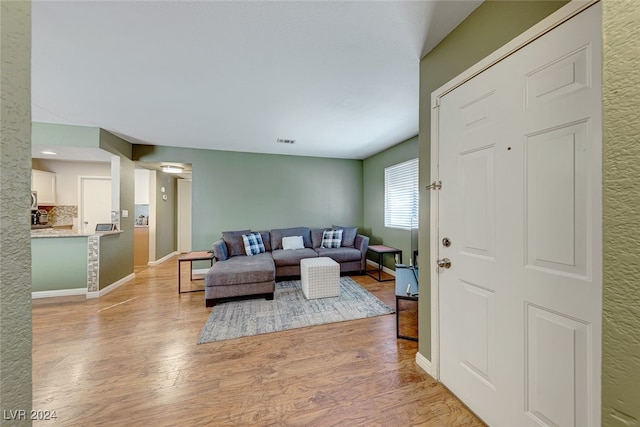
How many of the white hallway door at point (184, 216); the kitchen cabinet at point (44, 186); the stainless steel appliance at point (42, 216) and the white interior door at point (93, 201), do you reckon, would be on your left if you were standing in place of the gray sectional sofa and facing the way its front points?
0

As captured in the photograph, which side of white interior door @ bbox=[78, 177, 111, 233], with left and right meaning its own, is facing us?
front

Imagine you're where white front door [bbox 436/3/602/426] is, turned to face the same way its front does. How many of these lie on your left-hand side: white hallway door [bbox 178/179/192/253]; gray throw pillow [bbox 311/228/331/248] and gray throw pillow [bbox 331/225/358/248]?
0

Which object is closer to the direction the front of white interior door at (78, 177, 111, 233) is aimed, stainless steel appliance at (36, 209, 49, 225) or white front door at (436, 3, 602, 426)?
the white front door

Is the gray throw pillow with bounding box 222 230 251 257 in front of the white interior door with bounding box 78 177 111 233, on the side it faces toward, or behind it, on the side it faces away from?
in front

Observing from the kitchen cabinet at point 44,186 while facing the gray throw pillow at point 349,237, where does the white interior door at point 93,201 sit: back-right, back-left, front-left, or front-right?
front-left

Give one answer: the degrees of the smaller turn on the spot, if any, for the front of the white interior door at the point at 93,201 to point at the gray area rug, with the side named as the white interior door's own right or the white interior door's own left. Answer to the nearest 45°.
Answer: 0° — it already faces it

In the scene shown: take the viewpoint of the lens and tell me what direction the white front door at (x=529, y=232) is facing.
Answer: facing the viewer and to the left of the viewer

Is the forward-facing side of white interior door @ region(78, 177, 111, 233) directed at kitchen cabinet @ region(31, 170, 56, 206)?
no

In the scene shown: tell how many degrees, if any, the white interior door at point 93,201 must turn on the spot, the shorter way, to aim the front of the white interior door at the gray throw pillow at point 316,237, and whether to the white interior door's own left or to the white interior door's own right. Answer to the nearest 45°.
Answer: approximately 45° to the white interior door's own left

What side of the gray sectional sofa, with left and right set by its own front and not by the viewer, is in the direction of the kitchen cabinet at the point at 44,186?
right

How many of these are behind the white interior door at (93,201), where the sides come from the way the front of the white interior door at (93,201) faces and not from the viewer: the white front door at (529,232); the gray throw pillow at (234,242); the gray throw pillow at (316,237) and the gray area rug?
0

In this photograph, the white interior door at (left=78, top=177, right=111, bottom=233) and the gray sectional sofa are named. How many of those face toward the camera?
2

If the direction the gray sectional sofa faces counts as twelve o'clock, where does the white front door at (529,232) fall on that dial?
The white front door is roughly at 11 o'clock from the gray sectional sofa.

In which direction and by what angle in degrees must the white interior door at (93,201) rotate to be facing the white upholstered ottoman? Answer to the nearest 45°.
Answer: approximately 45° to its left

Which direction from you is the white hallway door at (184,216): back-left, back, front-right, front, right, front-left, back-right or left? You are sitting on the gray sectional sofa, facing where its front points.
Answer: back-right

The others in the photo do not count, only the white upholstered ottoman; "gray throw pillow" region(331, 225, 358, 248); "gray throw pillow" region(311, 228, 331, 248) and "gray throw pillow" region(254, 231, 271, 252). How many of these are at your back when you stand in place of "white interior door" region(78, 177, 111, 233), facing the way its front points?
0

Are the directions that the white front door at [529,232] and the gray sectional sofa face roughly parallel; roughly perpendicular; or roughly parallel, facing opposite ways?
roughly perpendicular

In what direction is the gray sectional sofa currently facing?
toward the camera
